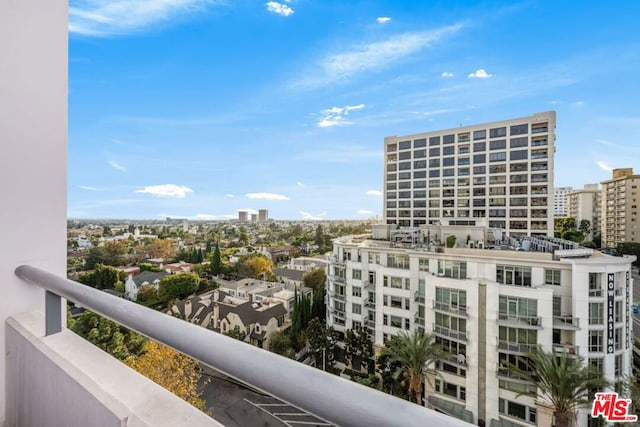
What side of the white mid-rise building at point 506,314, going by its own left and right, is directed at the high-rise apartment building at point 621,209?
back

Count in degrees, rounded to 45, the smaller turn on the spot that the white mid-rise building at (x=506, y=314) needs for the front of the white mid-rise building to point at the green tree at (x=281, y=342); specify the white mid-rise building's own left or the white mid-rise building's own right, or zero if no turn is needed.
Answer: approximately 45° to the white mid-rise building's own right

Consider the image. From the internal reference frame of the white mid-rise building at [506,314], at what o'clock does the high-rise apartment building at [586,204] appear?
The high-rise apartment building is roughly at 5 o'clock from the white mid-rise building.

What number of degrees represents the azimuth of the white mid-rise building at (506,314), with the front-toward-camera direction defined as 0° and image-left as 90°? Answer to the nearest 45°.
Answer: approximately 45°

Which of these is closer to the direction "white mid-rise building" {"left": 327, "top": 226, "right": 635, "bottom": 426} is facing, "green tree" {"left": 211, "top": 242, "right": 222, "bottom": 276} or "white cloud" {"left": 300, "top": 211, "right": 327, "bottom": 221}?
the green tree

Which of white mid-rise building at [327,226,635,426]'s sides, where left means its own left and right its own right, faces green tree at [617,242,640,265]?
back
